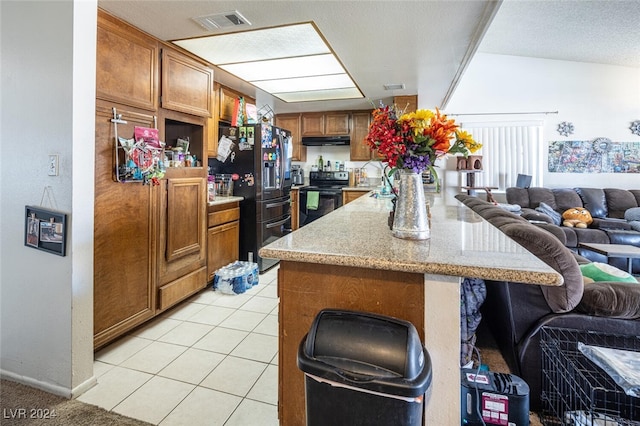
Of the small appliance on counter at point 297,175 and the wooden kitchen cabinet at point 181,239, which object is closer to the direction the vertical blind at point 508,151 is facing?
the wooden kitchen cabinet

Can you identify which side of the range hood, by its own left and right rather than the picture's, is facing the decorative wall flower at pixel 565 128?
left

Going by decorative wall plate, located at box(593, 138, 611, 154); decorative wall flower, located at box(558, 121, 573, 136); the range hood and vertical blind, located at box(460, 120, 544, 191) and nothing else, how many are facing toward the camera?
4

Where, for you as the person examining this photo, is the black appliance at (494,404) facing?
facing the viewer

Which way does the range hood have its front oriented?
toward the camera

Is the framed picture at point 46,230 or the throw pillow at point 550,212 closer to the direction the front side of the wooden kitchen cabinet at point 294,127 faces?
the framed picture

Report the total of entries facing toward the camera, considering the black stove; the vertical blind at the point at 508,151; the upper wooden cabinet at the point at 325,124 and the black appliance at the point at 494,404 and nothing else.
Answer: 4

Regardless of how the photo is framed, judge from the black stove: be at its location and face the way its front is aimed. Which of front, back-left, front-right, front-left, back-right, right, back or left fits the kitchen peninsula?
front

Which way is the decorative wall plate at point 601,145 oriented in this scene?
toward the camera
